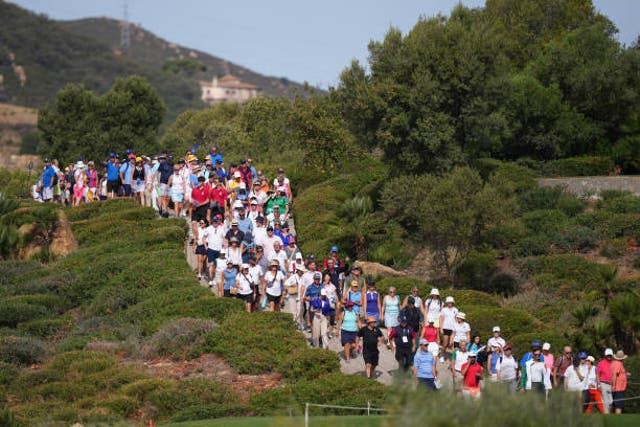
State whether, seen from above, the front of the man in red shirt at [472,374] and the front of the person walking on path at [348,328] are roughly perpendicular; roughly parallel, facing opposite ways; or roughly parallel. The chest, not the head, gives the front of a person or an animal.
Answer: roughly parallel

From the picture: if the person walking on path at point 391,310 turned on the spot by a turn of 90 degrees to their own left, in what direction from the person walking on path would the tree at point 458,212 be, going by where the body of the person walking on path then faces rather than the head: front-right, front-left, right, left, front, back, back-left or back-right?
left

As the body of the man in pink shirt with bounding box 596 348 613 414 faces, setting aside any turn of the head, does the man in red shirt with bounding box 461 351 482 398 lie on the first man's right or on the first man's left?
on the first man's right

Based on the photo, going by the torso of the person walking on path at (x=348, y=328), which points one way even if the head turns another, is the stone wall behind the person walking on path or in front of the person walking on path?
behind

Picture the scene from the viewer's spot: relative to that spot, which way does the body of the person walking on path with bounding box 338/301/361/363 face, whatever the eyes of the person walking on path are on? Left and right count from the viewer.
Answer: facing the viewer

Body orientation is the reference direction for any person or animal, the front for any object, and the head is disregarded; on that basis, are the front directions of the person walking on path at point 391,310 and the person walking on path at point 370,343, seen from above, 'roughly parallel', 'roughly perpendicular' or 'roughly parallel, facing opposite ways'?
roughly parallel

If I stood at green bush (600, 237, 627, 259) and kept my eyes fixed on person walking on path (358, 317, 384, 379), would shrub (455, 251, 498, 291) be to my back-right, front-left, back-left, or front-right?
front-right

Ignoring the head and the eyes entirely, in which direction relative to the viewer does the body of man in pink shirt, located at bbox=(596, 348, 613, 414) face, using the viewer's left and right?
facing the viewer and to the right of the viewer

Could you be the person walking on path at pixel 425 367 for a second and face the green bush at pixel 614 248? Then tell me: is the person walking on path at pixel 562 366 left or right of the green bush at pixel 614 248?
right

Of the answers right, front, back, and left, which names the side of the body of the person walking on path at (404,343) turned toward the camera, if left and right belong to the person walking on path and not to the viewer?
front

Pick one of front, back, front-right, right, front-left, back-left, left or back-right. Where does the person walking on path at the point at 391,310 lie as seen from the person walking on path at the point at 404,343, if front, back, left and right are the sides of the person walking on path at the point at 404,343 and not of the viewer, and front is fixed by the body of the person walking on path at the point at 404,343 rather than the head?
back

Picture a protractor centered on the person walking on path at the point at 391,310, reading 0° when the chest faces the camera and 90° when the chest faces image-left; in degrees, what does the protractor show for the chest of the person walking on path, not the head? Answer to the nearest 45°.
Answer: approximately 0°
